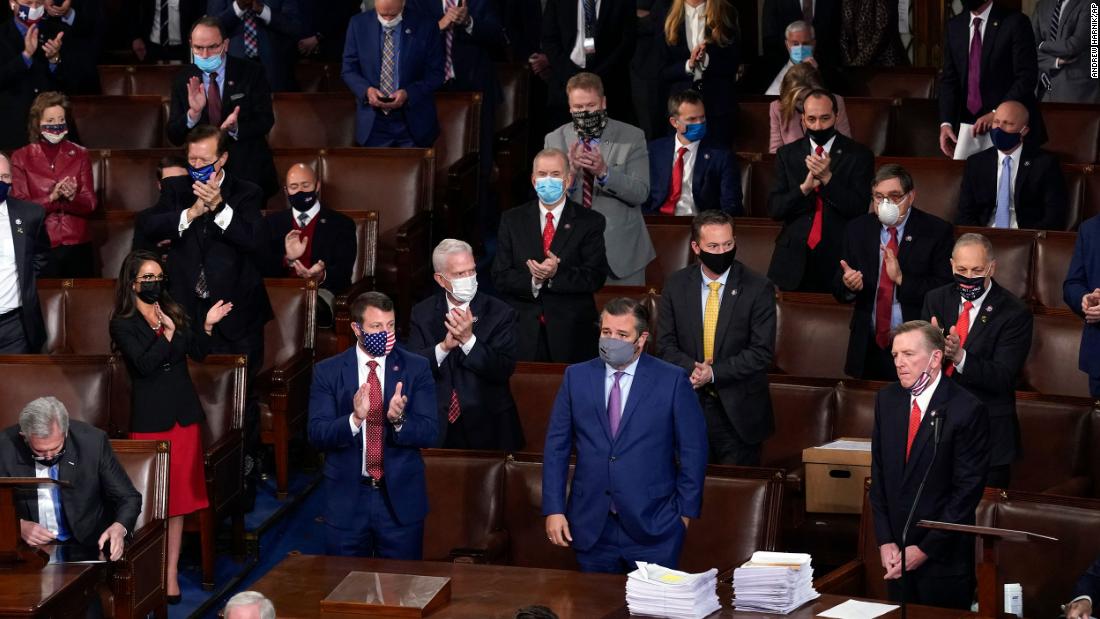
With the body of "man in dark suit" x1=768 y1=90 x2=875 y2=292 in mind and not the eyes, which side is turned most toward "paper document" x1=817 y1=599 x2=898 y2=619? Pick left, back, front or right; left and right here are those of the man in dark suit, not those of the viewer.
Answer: front

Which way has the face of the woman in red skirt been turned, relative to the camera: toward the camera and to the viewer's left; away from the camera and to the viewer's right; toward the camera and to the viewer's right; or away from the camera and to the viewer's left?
toward the camera and to the viewer's right

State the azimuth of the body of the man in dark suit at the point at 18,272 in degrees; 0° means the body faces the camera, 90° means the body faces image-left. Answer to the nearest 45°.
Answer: approximately 0°

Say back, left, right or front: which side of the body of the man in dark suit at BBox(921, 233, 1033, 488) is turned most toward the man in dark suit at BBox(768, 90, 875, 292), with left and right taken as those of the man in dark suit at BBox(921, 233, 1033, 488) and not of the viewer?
right

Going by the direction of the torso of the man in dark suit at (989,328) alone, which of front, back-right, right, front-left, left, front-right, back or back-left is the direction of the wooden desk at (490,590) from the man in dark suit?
front

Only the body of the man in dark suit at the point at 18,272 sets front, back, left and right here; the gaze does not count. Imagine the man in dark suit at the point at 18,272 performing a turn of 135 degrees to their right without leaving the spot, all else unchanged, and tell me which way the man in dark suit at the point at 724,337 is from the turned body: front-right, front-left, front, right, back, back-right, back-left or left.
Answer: back

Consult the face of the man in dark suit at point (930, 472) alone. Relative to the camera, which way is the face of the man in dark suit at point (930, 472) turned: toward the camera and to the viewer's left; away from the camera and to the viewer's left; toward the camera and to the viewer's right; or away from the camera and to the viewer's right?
toward the camera and to the viewer's left

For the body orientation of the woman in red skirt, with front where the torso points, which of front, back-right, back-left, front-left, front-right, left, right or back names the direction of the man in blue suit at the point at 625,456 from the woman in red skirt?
front

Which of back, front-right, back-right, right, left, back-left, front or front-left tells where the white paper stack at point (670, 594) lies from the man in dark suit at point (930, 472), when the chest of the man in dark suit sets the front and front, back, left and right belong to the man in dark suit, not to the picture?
front

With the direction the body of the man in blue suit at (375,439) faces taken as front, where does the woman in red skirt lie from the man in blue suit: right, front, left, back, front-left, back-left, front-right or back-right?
back-right

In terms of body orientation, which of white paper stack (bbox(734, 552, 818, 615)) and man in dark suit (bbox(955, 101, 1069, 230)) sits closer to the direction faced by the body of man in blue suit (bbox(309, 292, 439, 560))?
the white paper stack
